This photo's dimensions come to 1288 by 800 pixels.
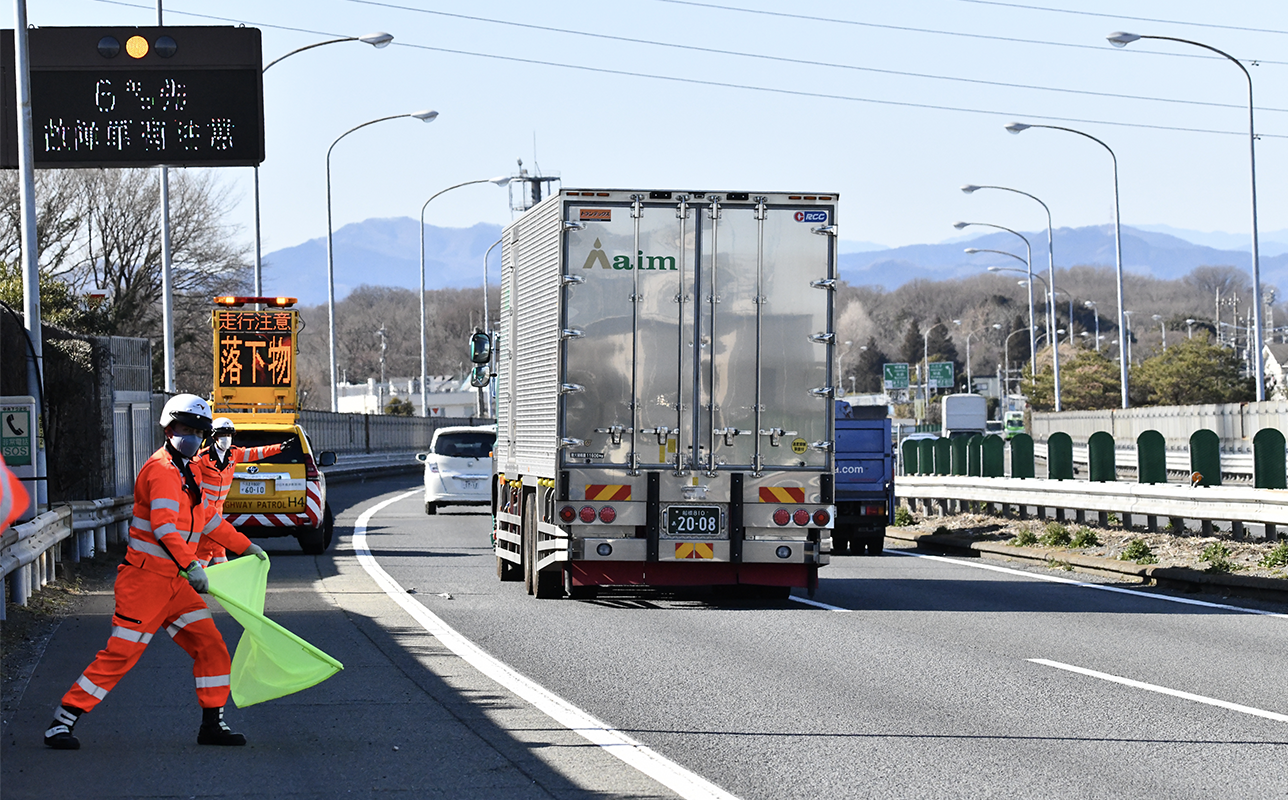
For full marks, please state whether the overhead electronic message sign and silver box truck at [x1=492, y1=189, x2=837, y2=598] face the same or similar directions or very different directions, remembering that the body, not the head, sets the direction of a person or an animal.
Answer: very different directions

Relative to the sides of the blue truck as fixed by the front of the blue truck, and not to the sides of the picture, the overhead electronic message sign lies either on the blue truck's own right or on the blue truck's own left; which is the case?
on the blue truck's own left

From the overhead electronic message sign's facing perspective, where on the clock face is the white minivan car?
The white minivan car is roughly at 7 o'clock from the overhead electronic message sign.

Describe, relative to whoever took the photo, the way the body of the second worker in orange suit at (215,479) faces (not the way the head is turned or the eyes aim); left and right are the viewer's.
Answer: facing the viewer and to the right of the viewer

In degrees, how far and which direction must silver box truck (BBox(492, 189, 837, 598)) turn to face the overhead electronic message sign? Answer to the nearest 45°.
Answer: approximately 45° to its left

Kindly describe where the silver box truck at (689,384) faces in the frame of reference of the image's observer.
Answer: facing away from the viewer

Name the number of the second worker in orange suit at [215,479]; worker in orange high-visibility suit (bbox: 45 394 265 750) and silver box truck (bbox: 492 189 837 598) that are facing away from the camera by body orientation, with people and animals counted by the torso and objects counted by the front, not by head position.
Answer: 1

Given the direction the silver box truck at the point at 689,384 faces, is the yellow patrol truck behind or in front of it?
in front

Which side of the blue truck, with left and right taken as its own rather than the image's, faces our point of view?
back

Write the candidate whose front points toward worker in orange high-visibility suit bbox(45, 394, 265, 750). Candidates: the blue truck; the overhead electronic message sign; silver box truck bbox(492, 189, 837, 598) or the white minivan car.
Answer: the overhead electronic message sign

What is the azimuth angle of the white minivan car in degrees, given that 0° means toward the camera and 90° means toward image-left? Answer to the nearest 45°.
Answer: approximately 180°

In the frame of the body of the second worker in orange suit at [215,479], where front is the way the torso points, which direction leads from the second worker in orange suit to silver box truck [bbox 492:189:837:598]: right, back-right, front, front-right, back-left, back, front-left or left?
left

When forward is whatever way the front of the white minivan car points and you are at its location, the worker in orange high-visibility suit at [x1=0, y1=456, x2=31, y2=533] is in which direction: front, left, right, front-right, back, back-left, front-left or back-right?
back

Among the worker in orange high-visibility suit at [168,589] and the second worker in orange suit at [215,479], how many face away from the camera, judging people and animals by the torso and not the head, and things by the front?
0
